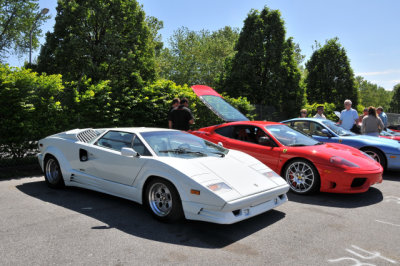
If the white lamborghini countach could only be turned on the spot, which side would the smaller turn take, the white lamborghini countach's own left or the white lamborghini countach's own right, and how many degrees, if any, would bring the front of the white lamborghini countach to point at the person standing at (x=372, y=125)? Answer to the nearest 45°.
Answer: approximately 90° to the white lamborghini countach's own left

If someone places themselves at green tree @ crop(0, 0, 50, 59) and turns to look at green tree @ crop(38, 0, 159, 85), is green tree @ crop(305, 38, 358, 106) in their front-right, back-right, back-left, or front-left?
front-left

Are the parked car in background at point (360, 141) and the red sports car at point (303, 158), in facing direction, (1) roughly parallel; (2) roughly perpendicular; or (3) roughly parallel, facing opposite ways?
roughly parallel

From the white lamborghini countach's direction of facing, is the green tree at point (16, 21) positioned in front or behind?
behind

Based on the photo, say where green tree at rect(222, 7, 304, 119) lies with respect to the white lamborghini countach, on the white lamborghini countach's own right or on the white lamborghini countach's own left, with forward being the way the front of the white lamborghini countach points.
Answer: on the white lamborghini countach's own left

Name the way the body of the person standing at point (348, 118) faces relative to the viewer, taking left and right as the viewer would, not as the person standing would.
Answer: facing the viewer

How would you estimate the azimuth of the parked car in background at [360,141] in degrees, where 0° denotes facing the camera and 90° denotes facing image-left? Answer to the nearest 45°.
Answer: approximately 315°

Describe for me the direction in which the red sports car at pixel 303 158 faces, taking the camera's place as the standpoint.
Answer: facing the viewer and to the right of the viewer

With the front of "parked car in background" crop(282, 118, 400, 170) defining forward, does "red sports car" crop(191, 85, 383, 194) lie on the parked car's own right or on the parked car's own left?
on the parked car's own right

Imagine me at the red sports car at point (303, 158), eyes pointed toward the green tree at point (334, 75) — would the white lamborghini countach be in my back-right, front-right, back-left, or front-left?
back-left

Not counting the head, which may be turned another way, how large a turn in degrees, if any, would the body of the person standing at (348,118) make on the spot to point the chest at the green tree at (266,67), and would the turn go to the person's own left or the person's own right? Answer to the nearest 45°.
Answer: approximately 135° to the person's own right

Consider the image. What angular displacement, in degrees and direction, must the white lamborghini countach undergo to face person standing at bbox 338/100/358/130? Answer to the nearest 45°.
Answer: approximately 90° to its left
